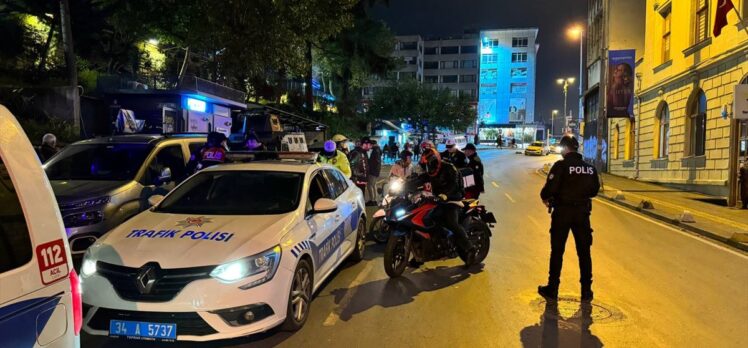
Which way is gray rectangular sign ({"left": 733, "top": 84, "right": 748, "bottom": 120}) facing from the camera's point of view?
toward the camera

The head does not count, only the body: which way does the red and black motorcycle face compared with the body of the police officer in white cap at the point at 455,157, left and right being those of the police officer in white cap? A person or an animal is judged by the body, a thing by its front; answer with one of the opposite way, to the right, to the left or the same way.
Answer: the same way

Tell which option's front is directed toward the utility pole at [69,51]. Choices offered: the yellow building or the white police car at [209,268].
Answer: the yellow building

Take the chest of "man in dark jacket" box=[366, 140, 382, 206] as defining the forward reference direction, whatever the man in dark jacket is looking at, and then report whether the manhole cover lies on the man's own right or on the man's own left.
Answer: on the man's own left

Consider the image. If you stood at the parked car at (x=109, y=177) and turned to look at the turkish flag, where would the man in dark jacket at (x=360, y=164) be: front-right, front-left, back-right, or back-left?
front-left

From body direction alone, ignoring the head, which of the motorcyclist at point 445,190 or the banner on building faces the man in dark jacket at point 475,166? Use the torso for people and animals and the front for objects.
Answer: the banner on building

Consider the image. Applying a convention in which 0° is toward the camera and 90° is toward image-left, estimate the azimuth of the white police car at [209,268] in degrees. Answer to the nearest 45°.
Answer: approximately 45°

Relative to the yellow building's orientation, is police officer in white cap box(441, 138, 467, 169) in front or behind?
in front

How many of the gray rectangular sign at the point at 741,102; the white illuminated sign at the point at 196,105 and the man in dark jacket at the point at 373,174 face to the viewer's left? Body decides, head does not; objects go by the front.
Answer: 1

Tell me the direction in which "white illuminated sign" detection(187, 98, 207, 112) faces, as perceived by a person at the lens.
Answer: facing the viewer and to the right of the viewer
